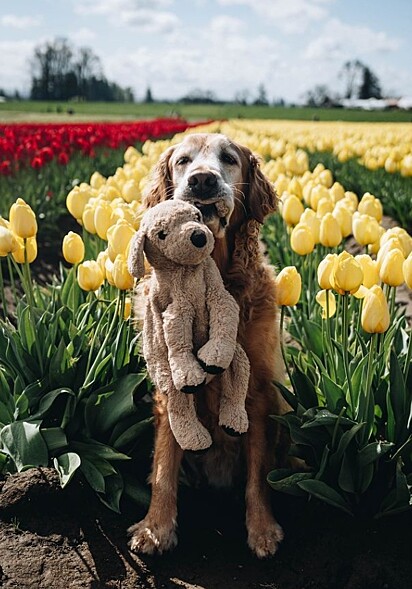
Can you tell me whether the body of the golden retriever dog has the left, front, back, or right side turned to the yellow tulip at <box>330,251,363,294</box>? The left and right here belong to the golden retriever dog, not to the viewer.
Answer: left

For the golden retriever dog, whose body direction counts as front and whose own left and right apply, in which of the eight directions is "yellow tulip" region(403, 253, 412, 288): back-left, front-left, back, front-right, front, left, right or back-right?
left

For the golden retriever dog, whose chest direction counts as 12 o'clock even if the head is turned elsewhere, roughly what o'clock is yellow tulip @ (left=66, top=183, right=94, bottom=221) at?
The yellow tulip is roughly at 5 o'clock from the golden retriever dog.

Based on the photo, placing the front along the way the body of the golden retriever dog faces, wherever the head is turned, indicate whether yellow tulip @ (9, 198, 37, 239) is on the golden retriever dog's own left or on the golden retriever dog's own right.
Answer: on the golden retriever dog's own right

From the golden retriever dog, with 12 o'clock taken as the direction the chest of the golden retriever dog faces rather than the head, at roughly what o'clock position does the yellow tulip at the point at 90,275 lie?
The yellow tulip is roughly at 4 o'clock from the golden retriever dog.

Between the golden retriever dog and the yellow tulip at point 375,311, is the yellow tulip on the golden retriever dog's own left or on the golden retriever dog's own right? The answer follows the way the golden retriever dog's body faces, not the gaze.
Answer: on the golden retriever dog's own left

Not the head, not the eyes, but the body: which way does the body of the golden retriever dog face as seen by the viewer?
toward the camera

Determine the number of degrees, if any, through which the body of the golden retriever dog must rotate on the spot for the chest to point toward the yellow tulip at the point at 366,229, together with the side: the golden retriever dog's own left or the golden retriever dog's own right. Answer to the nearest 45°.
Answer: approximately 135° to the golden retriever dog's own left

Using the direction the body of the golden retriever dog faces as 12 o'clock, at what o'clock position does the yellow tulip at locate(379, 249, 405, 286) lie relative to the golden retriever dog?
The yellow tulip is roughly at 9 o'clock from the golden retriever dog.

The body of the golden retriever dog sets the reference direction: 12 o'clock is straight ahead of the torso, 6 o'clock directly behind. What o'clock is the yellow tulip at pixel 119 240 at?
The yellow tulip is roughly at 4 o'clock from the golden retriever dog.

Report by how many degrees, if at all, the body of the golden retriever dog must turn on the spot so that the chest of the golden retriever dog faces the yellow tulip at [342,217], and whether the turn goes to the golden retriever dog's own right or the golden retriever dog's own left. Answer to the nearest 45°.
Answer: approximately 135° to the golden retriever dog's own left

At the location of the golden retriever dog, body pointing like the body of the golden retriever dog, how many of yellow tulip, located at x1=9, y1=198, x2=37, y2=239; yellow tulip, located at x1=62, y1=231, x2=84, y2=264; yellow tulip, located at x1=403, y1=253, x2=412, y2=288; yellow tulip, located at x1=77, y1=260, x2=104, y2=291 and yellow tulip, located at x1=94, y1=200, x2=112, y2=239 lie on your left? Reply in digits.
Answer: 1

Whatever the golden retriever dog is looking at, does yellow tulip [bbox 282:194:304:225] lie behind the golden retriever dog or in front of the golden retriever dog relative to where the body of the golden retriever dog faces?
behind
